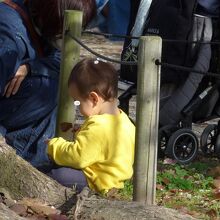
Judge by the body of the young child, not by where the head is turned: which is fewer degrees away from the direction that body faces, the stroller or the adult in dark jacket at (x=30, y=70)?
the adult in dark jacket

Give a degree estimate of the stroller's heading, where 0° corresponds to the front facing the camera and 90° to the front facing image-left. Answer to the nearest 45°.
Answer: approximately 45°

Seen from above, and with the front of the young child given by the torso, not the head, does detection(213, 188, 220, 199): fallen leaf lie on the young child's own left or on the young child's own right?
on the young child's own right

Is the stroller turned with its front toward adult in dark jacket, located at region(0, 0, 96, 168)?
yes

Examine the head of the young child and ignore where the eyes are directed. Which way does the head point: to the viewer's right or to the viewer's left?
to the viewer's left

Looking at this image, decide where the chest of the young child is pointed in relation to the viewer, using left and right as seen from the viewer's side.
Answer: facing away from the viewer and to the left of the viewer
